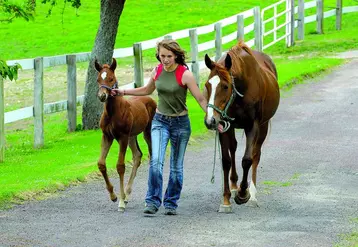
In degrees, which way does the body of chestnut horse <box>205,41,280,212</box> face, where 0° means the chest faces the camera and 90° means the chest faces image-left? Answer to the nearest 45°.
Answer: approximately 45°

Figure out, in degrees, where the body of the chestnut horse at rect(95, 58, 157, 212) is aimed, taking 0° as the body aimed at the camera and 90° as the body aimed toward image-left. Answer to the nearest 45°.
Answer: approximately 45°

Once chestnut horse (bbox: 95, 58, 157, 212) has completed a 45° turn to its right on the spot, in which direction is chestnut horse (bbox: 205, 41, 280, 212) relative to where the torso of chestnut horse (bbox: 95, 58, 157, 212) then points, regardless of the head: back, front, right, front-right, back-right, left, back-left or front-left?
back

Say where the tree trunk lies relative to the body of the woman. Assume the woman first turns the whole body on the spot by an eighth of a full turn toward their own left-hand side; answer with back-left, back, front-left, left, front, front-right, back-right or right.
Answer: back-left

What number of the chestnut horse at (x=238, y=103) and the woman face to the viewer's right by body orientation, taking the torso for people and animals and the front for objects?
0

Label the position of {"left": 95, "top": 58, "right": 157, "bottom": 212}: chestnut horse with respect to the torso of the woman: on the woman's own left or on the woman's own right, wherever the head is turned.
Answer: on the woman's own right

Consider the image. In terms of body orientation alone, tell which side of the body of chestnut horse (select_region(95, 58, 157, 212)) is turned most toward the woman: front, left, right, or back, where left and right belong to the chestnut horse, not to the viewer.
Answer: left

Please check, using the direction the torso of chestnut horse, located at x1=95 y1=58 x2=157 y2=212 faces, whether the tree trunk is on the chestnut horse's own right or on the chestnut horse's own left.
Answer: on the chestnut horse's own right

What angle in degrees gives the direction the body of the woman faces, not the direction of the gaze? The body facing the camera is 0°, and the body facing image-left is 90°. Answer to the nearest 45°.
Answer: approximately 0°
